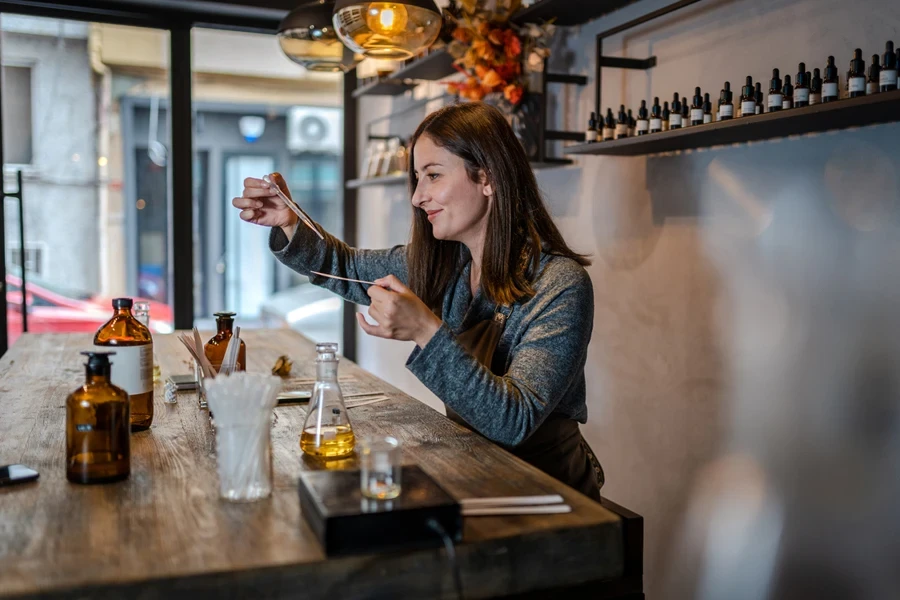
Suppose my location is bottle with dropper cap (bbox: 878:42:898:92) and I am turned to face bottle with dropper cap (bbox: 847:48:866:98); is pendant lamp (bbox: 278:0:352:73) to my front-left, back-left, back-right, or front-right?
front-left

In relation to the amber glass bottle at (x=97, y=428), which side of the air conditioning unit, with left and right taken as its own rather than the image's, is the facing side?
front

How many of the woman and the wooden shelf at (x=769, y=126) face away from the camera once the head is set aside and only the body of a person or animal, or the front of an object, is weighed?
0

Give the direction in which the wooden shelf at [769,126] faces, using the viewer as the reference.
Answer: facing the viewer and to the left of the viewer

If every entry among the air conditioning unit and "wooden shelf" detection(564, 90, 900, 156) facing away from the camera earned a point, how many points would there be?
0

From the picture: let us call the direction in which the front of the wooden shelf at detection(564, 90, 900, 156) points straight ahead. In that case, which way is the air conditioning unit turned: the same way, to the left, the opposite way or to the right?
to the left

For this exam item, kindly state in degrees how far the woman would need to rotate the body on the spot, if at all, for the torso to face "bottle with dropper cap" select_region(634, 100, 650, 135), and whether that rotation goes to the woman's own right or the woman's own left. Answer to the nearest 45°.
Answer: approximately 180°

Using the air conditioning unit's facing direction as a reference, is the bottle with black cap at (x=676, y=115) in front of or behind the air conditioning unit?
in front

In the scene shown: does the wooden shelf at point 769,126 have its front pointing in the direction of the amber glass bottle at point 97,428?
yes

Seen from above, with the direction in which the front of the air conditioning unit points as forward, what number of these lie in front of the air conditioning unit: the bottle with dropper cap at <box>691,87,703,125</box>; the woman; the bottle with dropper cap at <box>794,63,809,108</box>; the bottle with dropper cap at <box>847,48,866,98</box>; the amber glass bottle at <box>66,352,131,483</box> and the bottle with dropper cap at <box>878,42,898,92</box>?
6

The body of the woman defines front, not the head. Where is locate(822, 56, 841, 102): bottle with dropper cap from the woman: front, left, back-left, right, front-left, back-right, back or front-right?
back-left

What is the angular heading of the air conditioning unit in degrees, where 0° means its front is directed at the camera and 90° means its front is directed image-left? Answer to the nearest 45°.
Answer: approximately 0°

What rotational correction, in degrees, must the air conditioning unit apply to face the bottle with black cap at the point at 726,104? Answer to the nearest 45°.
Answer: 0° — it already faces it

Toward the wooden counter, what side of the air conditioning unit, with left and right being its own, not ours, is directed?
front
